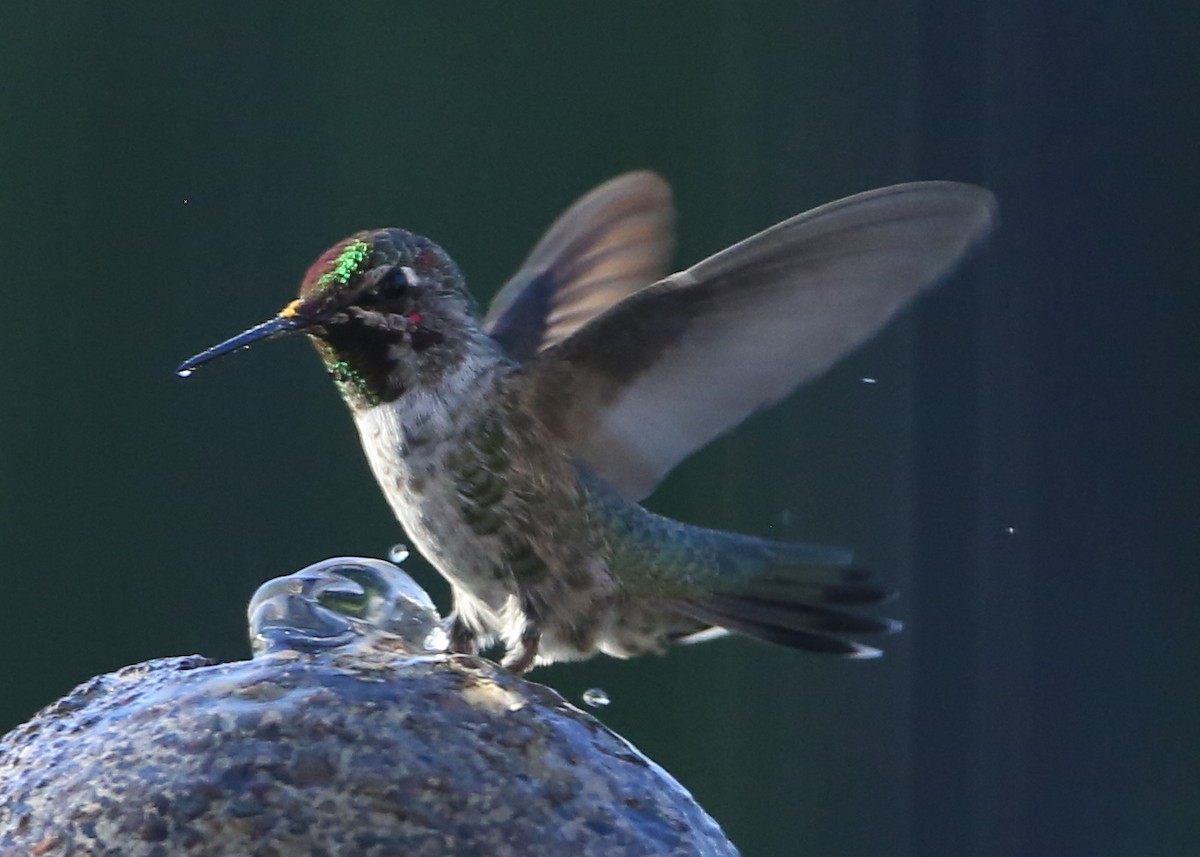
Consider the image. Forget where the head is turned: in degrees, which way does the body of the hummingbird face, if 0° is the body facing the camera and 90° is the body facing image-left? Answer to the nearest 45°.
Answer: approximately 90°

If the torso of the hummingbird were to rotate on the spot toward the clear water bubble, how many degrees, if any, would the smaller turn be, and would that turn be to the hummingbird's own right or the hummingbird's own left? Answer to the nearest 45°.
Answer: approximately 45° to the hummingbird's own left
